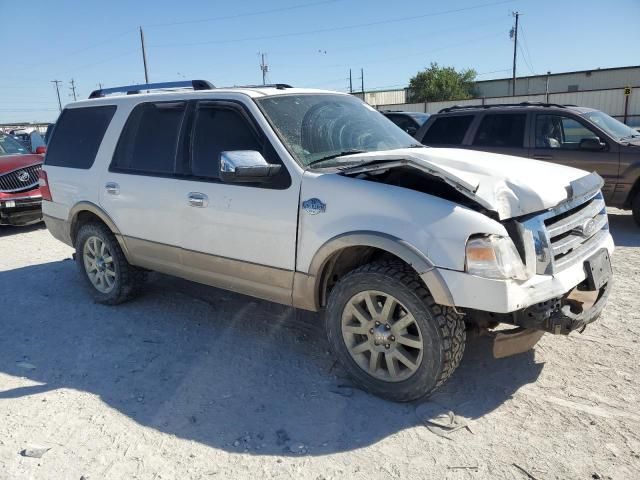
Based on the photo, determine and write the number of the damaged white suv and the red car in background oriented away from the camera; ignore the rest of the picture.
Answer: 0

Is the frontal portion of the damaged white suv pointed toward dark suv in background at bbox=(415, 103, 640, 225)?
no

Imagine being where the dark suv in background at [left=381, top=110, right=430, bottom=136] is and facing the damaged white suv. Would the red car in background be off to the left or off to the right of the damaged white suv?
right

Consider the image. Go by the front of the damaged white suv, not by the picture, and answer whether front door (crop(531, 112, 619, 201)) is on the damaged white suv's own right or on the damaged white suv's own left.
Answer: on the damaged white suv's own left

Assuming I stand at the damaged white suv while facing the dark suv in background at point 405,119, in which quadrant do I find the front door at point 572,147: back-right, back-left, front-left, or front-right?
front-right

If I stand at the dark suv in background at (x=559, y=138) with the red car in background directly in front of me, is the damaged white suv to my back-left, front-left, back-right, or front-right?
front-left

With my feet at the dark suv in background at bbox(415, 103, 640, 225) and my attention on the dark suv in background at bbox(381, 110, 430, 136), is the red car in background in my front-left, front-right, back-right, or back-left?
front-left

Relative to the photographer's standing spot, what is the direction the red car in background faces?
facing the viewer and to the right of the viewer

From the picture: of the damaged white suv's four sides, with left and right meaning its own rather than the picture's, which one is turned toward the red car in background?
back
